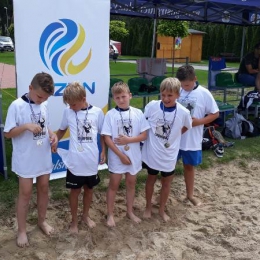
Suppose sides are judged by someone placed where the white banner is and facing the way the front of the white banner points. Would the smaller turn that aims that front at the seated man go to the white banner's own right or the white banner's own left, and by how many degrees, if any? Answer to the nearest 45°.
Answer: approximately 135° to the white banner's own left

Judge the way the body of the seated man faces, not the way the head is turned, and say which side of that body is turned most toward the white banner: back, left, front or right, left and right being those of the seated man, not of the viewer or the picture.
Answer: right

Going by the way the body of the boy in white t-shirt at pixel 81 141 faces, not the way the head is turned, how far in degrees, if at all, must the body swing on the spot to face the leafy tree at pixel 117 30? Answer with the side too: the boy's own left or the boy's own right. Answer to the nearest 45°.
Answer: approximately 180°

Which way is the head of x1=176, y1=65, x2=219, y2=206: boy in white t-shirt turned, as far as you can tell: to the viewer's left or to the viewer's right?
to the viewer's left

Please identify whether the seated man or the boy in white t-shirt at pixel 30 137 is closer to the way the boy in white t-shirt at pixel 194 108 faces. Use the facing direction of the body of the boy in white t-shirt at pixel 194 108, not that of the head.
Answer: the boy in white t-shirt

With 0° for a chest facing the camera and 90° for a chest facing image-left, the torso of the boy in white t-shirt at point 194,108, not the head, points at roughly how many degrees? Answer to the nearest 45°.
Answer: approximately 45°

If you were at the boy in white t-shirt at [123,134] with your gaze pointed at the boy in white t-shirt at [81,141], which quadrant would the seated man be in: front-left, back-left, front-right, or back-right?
back-right

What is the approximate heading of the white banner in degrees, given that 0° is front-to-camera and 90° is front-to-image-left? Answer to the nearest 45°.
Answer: approximately 0°
